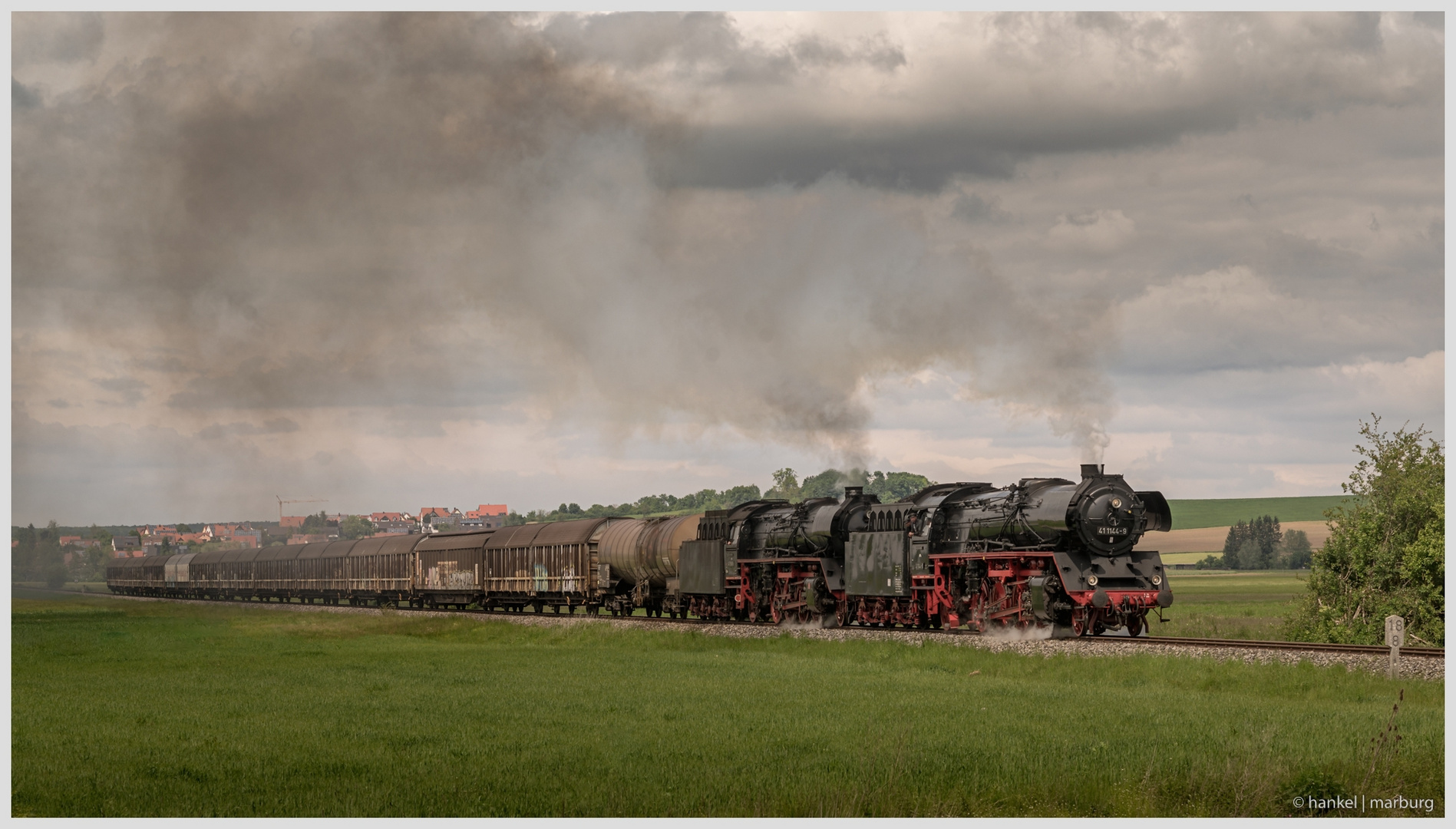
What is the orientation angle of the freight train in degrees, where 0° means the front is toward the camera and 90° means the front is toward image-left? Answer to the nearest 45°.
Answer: approximately 315°

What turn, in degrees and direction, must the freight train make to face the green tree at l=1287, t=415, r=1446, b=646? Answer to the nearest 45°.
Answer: approximately 45° to its left
